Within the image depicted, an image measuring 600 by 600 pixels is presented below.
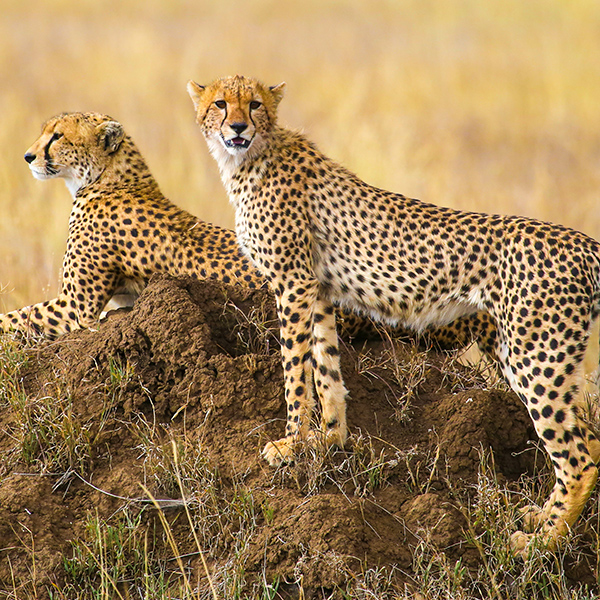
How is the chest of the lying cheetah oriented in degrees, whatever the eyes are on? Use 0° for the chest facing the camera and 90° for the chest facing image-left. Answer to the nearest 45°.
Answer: approximately 90°

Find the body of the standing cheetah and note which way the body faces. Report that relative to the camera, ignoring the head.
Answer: to the viewer's left

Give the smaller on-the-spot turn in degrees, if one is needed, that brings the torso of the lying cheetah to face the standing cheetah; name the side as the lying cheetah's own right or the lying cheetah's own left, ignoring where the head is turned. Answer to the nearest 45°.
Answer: approximately 135° to the lying cheetah's own left

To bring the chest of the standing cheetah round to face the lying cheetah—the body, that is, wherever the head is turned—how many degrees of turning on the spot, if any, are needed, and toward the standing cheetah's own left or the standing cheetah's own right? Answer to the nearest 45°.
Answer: approximately 45° to the standing cheetah's own right

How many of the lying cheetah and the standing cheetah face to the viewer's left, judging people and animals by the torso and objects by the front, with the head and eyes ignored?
2
